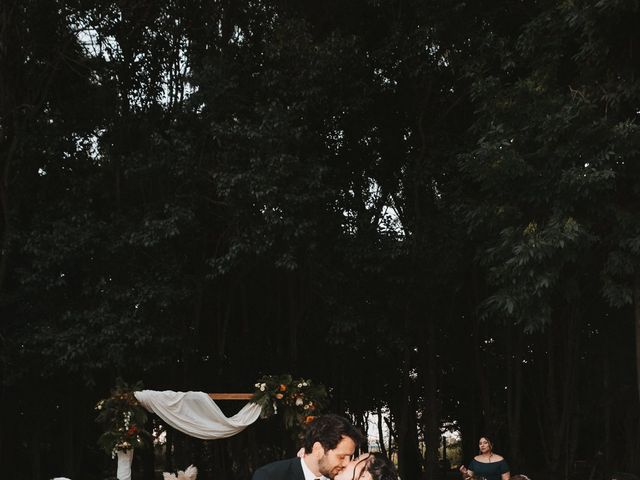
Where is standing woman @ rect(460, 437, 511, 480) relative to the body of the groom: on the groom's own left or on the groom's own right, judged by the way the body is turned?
on the groom's own left

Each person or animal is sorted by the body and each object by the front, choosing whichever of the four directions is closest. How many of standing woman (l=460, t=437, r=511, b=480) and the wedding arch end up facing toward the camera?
2

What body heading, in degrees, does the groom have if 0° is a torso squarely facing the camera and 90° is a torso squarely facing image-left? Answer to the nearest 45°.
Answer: approximately 315°

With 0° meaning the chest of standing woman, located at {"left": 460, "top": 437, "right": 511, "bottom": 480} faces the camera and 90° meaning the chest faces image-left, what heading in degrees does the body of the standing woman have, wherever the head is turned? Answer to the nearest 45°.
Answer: approximately 0°

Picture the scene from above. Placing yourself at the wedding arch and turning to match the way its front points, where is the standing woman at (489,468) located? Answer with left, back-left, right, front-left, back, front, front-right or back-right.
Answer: front-left

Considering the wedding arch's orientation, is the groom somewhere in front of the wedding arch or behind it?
in front

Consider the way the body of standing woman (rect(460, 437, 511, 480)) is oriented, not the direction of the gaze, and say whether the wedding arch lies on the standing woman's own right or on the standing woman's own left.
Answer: on the standing woman's own right
